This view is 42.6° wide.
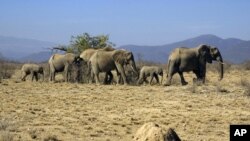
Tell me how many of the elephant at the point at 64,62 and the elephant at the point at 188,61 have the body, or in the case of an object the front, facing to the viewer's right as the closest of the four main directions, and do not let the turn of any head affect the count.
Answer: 2

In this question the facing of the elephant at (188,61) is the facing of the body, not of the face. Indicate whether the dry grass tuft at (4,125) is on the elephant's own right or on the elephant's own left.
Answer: on the elephant's own right

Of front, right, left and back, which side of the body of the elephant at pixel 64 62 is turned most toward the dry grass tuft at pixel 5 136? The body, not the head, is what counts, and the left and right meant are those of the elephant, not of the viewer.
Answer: right

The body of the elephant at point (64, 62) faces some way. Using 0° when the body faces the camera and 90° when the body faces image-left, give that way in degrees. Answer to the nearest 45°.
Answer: approximately 270°

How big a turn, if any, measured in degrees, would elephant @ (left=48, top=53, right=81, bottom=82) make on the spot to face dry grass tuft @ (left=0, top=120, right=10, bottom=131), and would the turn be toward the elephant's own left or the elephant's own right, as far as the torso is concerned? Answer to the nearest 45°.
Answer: approximately 90° to the elephant's own right

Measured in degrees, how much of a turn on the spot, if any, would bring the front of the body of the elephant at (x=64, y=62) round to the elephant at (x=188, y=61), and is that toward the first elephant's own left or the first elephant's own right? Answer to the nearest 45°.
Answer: approximately 45° to the first elephant's own right

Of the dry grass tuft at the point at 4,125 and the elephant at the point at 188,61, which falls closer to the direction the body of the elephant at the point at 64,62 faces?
the elephant

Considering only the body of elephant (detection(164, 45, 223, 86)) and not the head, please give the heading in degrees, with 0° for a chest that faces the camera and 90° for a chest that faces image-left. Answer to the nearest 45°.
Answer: approximately 270°

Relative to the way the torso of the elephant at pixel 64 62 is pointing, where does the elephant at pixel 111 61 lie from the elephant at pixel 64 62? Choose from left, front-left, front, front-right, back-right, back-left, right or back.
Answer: front-right

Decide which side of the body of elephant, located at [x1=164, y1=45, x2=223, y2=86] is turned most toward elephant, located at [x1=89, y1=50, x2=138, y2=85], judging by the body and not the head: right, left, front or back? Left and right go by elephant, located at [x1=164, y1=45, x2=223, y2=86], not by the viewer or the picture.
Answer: back
